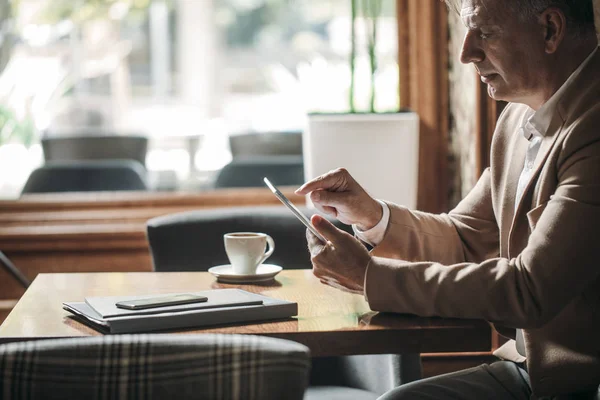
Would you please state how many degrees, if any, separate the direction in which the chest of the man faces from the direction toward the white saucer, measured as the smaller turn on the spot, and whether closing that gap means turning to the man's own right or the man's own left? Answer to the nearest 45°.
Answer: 0° — they already face it

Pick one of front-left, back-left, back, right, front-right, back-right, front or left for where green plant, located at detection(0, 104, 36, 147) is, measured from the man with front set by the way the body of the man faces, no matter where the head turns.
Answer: front-right

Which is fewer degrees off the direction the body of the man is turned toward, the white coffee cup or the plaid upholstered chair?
the white coffee cup

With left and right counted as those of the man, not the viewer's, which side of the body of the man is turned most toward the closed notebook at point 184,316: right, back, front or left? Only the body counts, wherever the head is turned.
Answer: front

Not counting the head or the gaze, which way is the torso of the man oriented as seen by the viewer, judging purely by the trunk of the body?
to the viewer's left

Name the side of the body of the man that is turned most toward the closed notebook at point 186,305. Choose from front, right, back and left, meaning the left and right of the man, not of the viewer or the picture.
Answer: front

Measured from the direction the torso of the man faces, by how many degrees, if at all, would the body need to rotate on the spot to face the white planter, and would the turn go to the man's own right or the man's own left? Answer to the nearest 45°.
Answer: approximately 90° to the man's own right

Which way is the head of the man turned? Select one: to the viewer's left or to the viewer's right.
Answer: to the viewer's left

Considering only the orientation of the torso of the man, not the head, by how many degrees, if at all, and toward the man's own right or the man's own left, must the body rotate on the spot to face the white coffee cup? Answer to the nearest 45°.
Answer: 0° — they already face it

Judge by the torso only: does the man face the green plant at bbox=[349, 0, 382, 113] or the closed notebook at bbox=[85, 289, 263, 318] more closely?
the closed notebook
